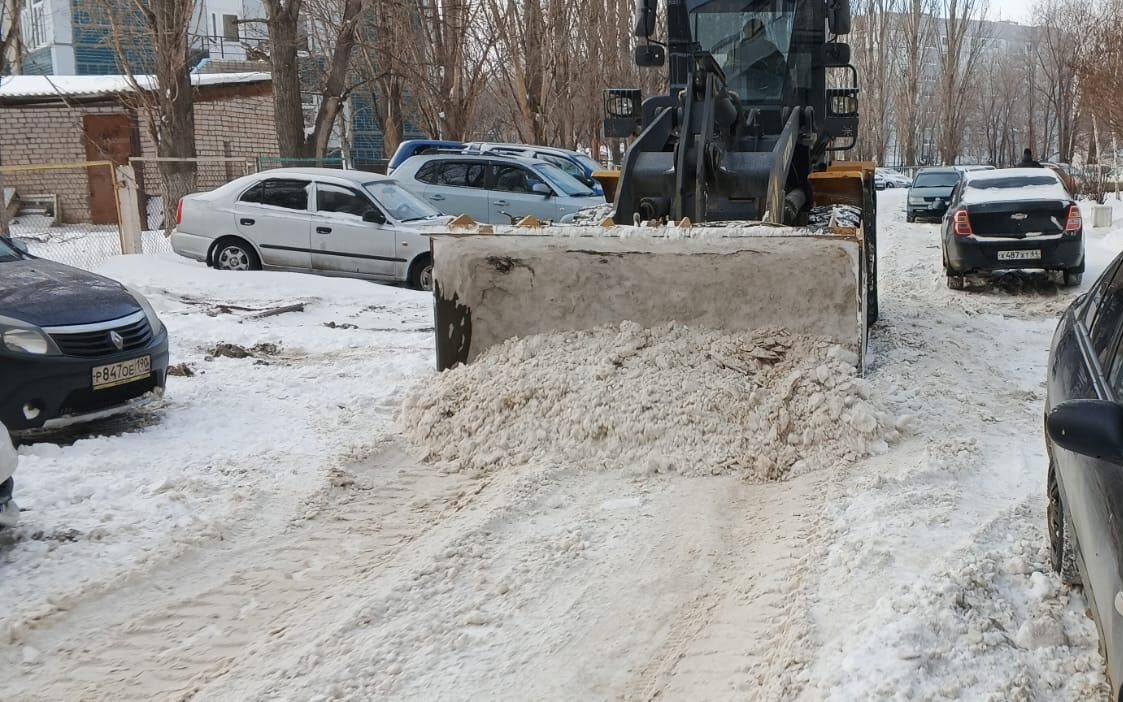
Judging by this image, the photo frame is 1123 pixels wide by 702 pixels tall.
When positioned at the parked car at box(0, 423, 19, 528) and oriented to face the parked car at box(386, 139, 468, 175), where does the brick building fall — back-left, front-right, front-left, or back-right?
front-left

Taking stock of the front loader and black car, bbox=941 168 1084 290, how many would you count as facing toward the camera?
1

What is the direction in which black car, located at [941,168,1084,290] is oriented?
away from the camera

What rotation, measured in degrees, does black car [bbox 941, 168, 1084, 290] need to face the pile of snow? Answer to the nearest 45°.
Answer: approximately 180°

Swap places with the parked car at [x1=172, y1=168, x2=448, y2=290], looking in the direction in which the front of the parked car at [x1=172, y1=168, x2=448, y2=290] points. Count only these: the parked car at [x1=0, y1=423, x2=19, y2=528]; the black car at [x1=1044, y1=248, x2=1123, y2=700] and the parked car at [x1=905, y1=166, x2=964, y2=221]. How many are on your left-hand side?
1

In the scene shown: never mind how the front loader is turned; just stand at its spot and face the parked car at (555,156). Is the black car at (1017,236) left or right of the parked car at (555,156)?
right

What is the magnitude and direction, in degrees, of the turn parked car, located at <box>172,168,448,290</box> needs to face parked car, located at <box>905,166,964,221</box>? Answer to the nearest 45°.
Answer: approximately 90° to its left

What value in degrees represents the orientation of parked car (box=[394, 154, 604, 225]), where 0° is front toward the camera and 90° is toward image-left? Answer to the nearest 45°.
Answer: approximately 315°

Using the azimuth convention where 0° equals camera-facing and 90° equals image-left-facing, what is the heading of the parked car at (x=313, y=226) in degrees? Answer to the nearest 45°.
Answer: approximately 315°

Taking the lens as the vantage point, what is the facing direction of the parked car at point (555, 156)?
facing the viewer and to the right of the viewer

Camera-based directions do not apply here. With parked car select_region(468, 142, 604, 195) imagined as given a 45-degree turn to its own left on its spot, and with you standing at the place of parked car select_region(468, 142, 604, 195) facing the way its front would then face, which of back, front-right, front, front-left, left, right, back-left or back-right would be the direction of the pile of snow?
right

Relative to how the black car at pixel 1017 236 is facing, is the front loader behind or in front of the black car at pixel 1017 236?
behind

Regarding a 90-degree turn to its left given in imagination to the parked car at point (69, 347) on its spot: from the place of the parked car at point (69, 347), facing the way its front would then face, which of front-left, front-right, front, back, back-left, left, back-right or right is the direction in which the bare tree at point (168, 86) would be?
front-left

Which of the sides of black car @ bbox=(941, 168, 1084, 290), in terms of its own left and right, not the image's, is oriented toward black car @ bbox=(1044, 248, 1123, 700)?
back

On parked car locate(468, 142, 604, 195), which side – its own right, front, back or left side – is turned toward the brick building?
back
